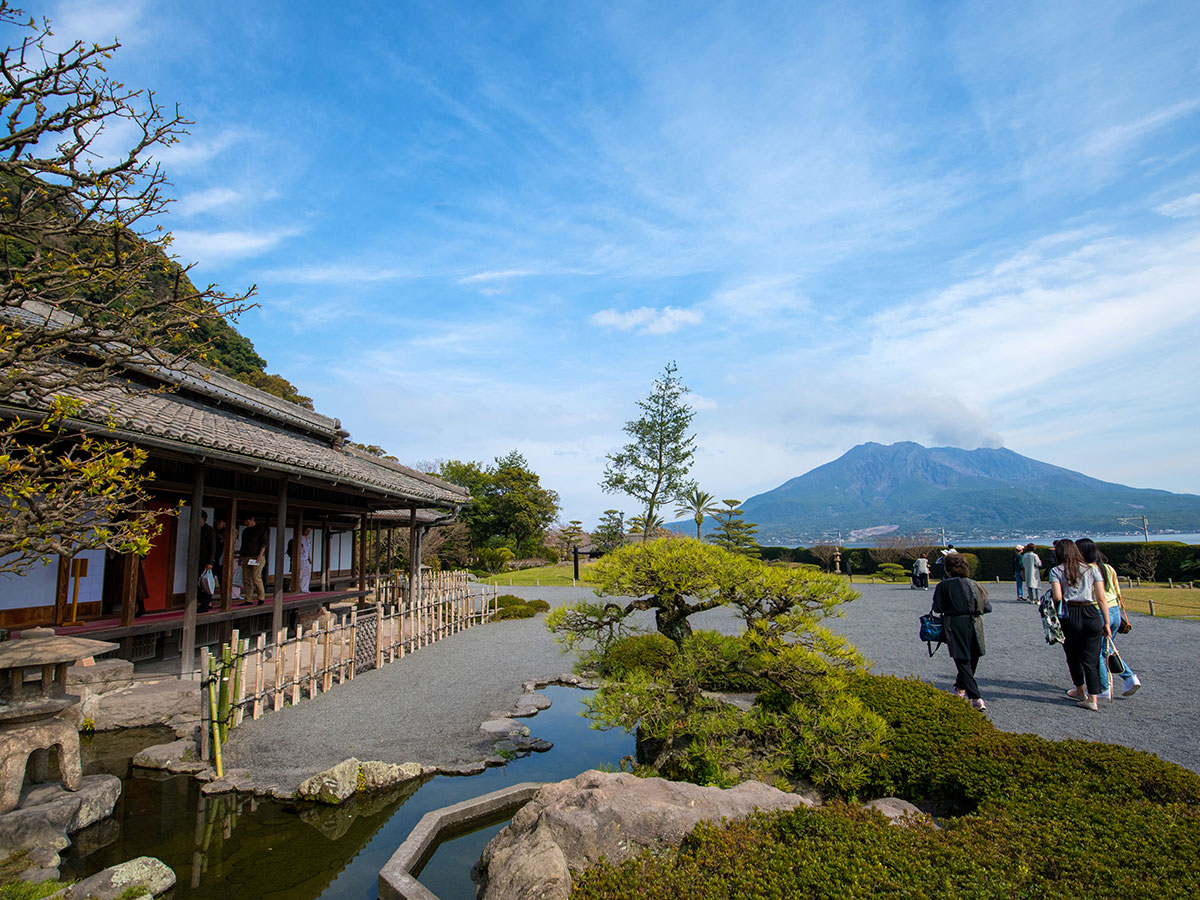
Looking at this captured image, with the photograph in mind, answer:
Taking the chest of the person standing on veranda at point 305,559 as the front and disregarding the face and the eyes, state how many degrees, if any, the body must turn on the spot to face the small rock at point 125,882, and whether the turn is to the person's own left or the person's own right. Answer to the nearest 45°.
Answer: approximately 90° to the person's own right

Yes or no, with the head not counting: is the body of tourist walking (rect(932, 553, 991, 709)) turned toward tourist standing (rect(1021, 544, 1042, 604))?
yes

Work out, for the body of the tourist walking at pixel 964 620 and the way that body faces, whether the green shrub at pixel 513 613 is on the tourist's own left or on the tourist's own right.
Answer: on the tourist's own left

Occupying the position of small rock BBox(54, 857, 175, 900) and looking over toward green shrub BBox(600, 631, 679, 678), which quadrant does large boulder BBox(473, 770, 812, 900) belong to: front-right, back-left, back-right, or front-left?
front-right

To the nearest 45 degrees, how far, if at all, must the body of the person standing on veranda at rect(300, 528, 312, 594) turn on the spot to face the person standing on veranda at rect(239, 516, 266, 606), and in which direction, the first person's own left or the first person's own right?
approximately 90° to the first person's own right

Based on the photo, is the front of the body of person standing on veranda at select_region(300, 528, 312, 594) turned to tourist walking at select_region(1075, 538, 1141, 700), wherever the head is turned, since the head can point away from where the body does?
no

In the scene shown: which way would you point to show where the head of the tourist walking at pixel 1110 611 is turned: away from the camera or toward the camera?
away from the camera

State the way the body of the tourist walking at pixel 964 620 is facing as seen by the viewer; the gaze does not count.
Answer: away from the camera
